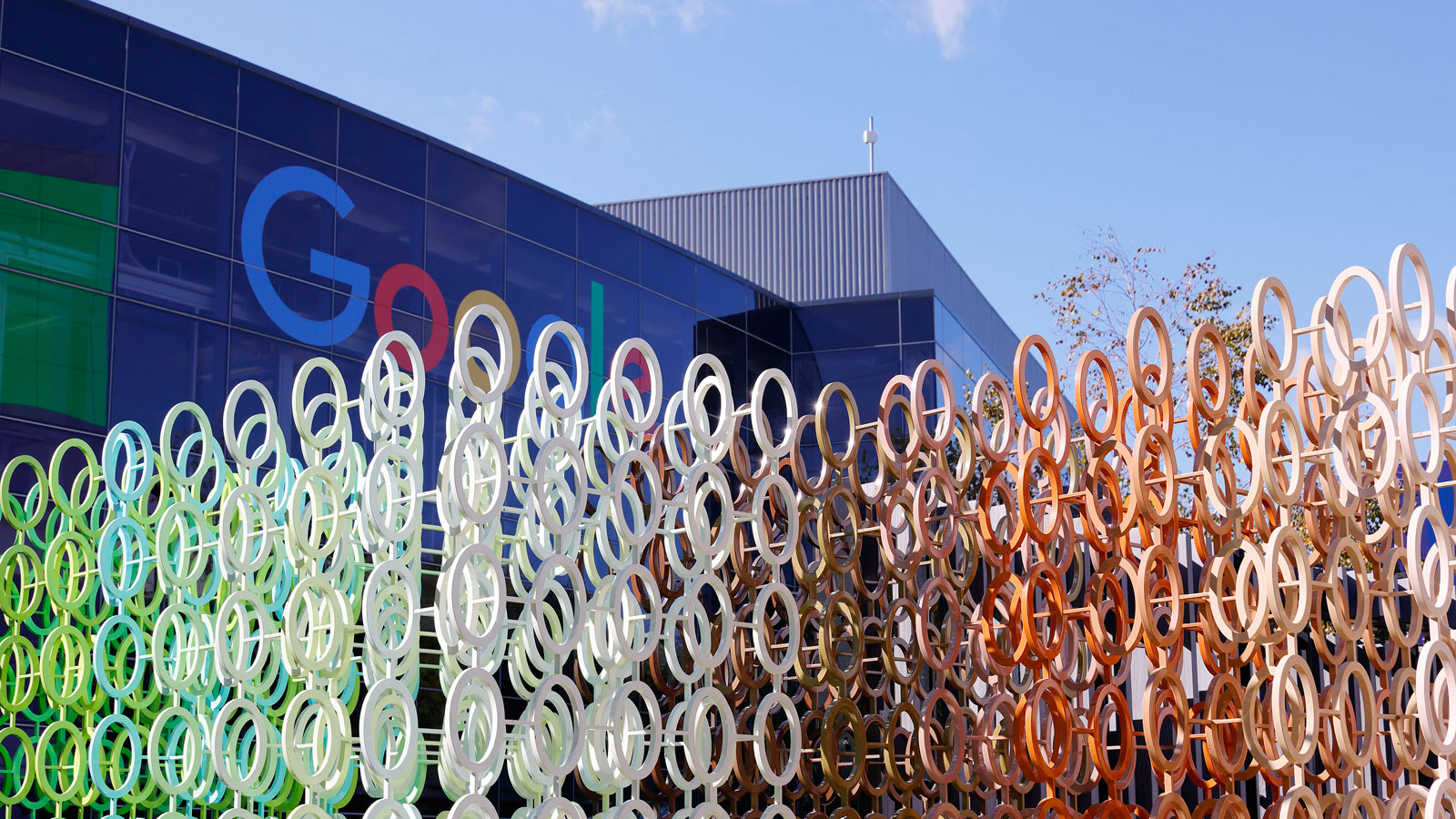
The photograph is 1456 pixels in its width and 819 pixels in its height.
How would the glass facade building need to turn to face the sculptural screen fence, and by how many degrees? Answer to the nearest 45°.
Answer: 0° — it already faces it

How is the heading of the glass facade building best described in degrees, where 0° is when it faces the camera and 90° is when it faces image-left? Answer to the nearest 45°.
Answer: approximately 315°
